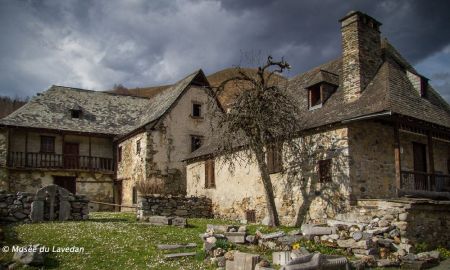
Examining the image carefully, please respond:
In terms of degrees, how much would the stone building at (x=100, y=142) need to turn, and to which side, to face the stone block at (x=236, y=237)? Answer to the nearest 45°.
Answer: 0° — it already faces it

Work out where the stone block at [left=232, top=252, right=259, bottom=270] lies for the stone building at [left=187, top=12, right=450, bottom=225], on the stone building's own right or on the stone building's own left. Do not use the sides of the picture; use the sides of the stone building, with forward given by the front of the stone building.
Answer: on the stone building's own right

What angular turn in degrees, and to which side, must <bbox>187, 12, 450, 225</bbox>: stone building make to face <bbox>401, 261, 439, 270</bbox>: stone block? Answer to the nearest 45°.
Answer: approximately 45° to its right

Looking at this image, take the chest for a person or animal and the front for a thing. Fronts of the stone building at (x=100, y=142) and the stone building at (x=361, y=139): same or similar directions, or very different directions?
same or similar directions

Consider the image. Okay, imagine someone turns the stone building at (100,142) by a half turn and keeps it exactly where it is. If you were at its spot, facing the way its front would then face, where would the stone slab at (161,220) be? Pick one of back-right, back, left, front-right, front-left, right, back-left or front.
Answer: back

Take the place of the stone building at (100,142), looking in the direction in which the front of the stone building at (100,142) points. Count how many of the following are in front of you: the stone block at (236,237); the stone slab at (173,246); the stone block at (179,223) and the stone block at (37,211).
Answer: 4

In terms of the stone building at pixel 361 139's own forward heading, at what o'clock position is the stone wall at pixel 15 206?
The stone wall is roughly at 4 o'clock from the stone building.

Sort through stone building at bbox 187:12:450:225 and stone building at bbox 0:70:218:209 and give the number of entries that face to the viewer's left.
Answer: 0

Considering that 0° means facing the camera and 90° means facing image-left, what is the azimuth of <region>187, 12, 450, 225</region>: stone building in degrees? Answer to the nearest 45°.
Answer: approximately 315°

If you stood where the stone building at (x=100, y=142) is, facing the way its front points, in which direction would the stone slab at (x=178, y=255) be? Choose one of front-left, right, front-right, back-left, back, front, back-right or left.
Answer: front

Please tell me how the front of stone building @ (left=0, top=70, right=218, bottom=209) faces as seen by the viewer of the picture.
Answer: facing the viewer
